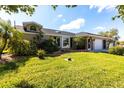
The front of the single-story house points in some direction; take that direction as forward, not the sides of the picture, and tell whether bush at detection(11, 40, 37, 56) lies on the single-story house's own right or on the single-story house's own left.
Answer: on the single-story house's own right

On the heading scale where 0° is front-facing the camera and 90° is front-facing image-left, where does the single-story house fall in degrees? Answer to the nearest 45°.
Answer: approximately 315°
